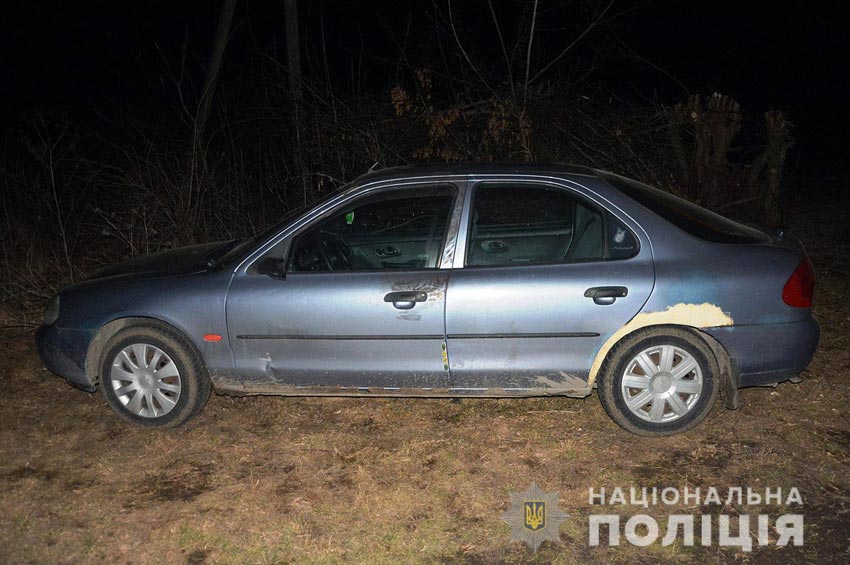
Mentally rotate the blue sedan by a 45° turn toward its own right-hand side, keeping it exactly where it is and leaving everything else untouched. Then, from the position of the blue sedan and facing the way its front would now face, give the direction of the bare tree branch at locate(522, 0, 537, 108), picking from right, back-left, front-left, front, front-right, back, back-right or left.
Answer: front-right

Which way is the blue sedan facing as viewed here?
to the viewer's left
